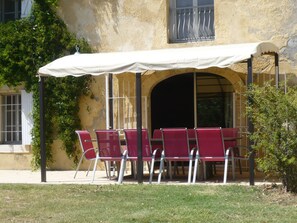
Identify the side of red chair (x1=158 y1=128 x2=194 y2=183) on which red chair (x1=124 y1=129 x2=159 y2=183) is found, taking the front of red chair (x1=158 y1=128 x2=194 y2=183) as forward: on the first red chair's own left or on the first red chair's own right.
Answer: on the first red chair's own left

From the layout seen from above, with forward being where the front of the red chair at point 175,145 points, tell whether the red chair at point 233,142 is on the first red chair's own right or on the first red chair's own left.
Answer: on the first red chair's own right

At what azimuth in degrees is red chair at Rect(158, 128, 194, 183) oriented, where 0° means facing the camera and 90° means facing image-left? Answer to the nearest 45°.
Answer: approximately 180°

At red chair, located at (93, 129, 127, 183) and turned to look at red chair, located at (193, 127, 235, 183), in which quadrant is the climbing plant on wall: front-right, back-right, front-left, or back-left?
back-left

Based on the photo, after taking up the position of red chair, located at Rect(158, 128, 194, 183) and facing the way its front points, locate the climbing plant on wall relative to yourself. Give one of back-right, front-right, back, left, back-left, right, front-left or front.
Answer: front-left

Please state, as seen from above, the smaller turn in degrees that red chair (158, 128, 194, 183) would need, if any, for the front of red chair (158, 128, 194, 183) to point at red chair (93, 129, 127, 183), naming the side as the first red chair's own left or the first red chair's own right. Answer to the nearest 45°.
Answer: approximately 90° to the first red chair's own left

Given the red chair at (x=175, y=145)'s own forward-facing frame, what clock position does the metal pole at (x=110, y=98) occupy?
The metal pole is roughly at 11 o'clock from the red chair.

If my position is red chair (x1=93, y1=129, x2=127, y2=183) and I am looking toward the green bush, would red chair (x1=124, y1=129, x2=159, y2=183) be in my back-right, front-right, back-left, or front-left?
front-left

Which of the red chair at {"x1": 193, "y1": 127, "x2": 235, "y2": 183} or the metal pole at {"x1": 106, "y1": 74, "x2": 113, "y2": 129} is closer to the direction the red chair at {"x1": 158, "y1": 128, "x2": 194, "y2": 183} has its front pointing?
the metal pole

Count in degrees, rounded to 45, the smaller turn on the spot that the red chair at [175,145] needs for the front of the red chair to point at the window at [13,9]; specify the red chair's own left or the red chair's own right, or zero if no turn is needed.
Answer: approximately 45° to the red chair's own left

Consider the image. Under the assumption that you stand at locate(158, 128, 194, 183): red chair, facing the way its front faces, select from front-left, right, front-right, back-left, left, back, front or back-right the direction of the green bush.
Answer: back-right
